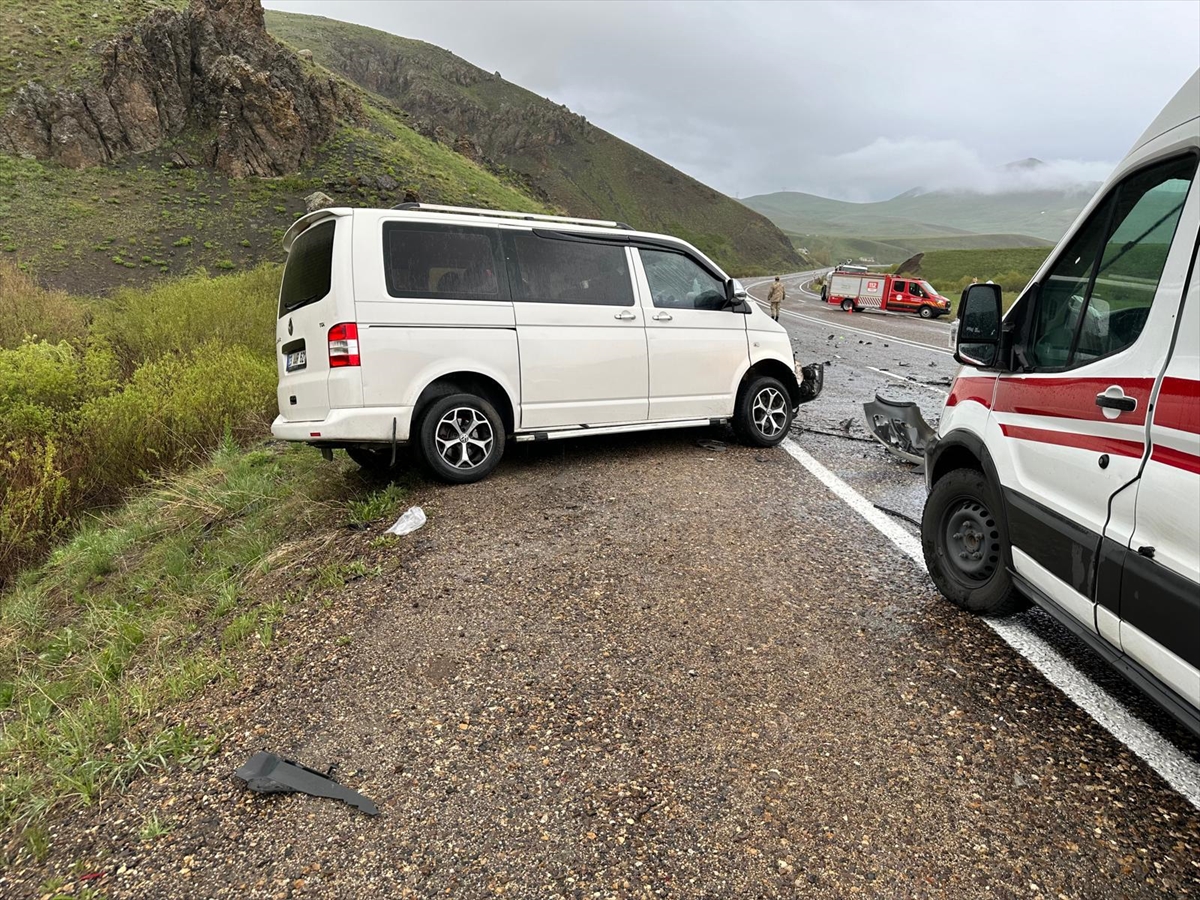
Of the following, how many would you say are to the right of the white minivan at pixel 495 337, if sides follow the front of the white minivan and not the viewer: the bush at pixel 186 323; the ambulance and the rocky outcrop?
1

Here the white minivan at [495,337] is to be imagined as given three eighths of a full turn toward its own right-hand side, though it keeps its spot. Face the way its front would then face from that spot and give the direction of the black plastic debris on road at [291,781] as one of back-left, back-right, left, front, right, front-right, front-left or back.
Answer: front

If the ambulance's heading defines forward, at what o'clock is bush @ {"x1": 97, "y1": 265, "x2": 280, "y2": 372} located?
The bush is roughly at 11 o'clock from the ambulance.

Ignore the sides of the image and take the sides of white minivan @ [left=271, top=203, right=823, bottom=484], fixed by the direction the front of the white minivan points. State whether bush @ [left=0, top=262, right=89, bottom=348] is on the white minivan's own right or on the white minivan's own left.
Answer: on the white minivan's own left

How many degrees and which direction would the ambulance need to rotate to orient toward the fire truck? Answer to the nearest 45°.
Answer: approximately 45° to its right

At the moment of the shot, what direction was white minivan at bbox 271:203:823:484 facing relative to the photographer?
facing away from the viewer and to the right of the viewer

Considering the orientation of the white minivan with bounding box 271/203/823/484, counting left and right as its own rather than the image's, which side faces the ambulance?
right

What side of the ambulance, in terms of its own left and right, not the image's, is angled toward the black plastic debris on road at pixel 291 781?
left

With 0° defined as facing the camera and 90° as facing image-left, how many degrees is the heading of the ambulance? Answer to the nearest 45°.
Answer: approximately 135°

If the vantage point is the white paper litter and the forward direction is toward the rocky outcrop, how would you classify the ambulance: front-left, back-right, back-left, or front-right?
back-right
